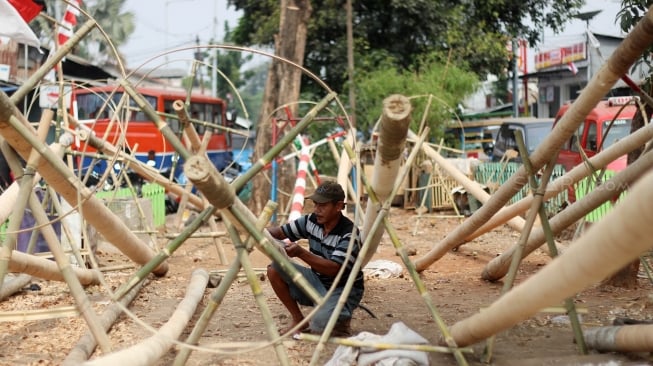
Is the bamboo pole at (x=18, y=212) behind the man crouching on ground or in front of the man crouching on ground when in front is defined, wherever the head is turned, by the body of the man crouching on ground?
in front

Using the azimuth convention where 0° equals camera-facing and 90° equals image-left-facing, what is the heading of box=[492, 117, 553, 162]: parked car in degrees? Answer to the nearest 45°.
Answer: approximately 45°

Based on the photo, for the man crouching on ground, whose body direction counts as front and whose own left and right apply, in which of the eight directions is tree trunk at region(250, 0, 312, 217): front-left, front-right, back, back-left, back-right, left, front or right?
back-right

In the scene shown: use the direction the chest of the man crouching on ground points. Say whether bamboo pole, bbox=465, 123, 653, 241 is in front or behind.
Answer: behind

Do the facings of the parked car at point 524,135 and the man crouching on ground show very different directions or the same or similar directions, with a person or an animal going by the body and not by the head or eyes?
same or similar directions

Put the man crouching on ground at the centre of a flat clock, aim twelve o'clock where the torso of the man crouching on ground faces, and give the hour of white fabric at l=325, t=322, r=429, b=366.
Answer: The white fabric is roughly at 10 o'clock from the man crouching on ground.

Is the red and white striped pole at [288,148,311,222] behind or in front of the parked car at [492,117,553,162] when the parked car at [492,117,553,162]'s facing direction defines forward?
in front

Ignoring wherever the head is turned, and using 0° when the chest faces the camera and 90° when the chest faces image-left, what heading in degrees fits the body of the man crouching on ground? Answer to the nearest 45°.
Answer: approximately 45°

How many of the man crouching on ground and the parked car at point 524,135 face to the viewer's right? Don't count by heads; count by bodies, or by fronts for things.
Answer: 0

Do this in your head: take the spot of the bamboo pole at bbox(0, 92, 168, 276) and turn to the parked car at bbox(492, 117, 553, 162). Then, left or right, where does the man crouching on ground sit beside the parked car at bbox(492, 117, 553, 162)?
right

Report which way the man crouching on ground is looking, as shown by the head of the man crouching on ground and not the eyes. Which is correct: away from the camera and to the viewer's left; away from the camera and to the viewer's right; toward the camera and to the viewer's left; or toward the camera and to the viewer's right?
toward the camera and to the viewer's left

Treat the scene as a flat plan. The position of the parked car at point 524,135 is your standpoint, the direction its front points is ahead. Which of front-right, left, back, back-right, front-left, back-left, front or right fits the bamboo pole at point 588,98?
front-left

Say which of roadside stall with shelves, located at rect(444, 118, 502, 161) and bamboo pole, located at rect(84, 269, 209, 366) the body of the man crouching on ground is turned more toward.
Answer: the bamboo pole

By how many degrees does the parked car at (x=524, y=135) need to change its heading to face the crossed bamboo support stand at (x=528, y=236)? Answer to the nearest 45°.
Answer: approximately 45° to its left

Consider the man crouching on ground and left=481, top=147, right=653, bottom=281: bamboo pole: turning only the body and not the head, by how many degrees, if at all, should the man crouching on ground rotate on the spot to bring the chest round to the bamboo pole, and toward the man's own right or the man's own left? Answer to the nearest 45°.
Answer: approximately 135° to the man's own left

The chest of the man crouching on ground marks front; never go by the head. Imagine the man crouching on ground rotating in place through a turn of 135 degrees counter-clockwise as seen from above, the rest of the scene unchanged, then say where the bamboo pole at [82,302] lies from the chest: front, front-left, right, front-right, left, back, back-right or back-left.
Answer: back-right
